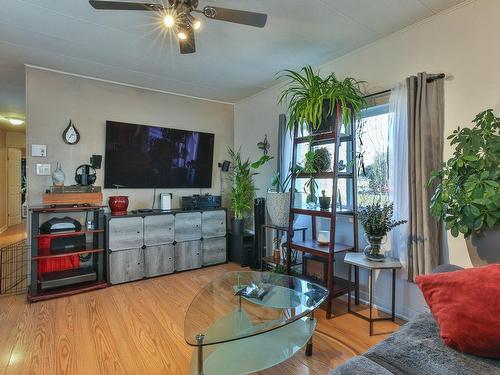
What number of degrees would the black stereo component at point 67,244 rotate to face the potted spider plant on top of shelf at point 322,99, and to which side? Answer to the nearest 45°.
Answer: approximately 45° to its left

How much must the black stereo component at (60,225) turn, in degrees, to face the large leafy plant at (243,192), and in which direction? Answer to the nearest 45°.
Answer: approximately 90° to its left

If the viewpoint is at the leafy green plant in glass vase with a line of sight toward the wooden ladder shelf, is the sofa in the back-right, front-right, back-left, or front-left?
back-left

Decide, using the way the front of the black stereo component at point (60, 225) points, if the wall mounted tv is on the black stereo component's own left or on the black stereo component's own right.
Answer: on the black stereo component's own left

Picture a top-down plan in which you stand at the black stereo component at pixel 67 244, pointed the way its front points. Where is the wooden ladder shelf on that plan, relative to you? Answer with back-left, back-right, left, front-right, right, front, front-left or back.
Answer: front-left

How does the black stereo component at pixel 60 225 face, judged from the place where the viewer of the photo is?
facing the viewer

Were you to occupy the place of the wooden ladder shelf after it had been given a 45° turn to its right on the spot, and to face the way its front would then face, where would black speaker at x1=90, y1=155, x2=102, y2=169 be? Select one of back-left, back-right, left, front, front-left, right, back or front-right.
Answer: front

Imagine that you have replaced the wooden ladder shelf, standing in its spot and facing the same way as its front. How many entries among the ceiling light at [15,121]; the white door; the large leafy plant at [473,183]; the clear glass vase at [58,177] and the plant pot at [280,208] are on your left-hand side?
1

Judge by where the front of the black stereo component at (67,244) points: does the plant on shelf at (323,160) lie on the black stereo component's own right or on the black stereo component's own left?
on the black stereo component's own left

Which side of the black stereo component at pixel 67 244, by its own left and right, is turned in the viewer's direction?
front

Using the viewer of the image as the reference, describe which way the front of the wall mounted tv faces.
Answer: facing the viewer and to the right of the viewer

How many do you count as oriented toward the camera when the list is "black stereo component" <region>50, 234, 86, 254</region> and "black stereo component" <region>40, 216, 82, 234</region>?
2

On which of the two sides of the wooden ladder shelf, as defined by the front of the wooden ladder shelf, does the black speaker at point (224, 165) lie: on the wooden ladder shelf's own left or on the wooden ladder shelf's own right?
on the wooden ladder shelf's own right

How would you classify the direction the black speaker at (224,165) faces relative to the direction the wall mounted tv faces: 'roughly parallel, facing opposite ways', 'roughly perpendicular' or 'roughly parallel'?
roughly parallel

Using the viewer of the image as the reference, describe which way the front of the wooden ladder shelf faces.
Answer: facing the viewer and to the left of the viewer
